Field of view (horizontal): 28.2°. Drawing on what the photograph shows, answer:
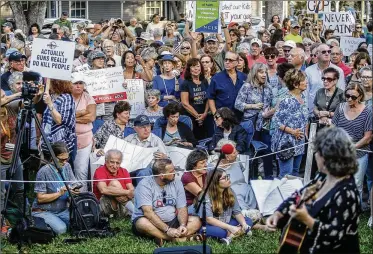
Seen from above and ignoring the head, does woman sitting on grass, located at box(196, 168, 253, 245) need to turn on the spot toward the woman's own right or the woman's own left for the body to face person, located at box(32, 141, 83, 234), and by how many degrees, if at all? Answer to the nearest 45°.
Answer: approximately 135° to the woman's own right

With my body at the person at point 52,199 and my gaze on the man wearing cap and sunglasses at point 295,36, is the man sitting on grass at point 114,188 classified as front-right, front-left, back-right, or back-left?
front-right

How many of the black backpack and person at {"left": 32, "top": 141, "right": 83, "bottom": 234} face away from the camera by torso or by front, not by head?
0

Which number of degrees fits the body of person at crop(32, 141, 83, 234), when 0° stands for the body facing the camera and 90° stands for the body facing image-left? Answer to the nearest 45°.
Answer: approximately 315°

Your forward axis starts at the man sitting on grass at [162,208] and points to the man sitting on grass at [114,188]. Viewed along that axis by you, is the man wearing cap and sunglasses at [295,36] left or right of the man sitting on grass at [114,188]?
right

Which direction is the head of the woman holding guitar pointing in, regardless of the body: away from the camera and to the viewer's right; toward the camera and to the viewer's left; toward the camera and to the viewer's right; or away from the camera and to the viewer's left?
away from the camera and to the viewer's left

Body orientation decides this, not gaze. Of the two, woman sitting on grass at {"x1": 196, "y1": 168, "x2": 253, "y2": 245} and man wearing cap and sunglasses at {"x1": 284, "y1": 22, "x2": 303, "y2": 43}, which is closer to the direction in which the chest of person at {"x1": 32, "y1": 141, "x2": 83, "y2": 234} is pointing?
the woman sitting on grass

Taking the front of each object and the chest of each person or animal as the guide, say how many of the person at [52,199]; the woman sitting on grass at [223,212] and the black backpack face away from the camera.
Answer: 0

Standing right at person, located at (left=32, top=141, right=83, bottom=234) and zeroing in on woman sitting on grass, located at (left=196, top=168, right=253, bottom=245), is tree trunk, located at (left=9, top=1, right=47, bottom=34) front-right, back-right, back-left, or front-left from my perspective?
back-left

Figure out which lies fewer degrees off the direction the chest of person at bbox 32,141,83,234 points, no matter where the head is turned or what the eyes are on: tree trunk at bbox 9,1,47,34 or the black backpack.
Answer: the black backpack

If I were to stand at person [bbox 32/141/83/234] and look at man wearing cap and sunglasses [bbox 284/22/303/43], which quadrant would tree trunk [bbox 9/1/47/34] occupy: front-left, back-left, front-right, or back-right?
front-left

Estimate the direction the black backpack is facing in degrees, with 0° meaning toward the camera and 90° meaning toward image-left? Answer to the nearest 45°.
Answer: approximately 0°
